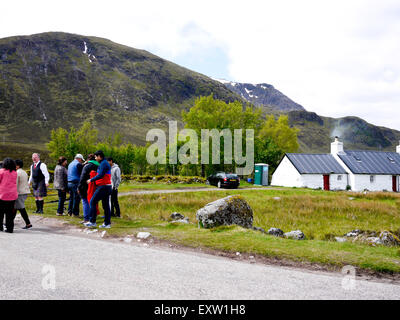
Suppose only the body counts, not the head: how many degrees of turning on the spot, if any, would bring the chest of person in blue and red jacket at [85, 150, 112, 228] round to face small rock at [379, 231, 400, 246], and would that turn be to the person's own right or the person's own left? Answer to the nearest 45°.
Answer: approximately 180°

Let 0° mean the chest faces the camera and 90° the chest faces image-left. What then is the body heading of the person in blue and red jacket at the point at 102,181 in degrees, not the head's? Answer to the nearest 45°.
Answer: approximately 90°

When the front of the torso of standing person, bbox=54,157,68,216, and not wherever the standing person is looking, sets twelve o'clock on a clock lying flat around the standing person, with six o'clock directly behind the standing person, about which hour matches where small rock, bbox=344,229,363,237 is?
The small rock is roughly at 1 o'clock from the standing person.

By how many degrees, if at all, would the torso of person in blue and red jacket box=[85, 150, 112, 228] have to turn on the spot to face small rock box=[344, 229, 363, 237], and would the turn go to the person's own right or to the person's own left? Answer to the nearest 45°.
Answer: approximately 180°

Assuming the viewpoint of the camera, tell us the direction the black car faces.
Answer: facing away from the viewer and to the left of the viewer

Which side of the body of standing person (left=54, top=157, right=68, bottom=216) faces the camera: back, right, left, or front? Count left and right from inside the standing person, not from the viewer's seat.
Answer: right
